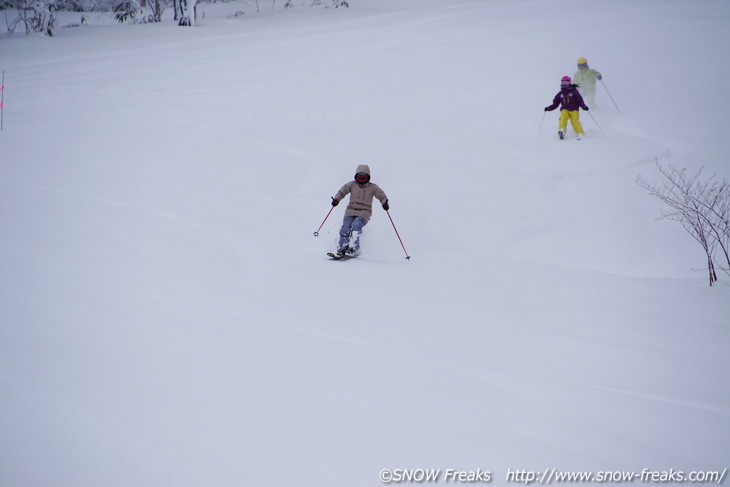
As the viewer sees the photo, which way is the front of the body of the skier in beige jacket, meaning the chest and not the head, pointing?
toward the camera

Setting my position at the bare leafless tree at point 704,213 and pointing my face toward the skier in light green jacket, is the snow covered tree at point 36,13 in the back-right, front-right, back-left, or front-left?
front-left

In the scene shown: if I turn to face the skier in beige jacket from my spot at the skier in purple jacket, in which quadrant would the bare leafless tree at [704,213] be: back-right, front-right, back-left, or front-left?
front-left

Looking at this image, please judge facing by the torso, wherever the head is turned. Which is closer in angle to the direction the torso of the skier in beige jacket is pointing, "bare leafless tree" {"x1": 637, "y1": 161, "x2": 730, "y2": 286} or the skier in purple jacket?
the bare leafless tree

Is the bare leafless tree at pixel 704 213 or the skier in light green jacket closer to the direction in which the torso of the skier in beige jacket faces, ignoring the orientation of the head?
the bare leafless tree

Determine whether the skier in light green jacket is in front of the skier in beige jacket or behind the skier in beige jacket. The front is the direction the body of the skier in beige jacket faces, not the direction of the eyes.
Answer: behind

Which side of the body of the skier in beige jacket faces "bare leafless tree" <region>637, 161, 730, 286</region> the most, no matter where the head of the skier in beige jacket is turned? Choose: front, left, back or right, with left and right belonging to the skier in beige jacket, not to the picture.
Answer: left

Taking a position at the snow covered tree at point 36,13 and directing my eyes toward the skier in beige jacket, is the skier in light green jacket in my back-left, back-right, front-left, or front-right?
front-left
